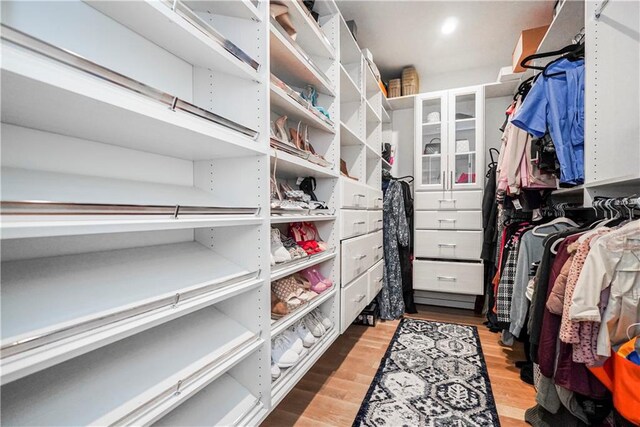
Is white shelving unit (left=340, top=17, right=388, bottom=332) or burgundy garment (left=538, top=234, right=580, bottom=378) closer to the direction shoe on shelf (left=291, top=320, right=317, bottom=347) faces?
the burgundy garment

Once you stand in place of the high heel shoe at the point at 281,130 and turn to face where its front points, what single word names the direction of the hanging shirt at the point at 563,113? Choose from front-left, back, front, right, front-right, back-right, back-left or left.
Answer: front-left

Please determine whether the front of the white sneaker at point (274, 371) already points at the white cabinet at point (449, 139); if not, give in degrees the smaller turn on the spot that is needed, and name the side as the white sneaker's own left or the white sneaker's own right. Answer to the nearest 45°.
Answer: approximately 90° to the white sneaker's own left

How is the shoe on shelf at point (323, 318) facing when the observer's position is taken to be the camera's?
facing the viewer and to the right of the viewer

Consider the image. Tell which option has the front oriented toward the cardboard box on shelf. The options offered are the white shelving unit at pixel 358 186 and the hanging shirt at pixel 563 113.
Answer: the white shelving unit

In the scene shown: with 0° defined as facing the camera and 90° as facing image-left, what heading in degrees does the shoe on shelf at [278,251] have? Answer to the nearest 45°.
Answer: approximately 315°

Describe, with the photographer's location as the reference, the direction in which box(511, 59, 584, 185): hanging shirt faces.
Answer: facing the viewer

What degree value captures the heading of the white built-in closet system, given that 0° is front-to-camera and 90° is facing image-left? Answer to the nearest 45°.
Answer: approximately 315°

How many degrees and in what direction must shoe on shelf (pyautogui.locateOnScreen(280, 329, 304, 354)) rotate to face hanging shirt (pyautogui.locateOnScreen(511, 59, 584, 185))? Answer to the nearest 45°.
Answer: approximately 45° to its left

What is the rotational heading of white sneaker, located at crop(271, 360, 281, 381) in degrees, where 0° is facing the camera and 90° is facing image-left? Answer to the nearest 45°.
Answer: approximately 315°
